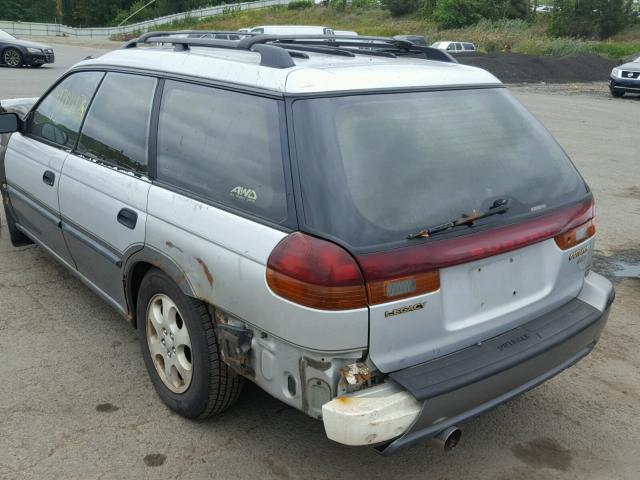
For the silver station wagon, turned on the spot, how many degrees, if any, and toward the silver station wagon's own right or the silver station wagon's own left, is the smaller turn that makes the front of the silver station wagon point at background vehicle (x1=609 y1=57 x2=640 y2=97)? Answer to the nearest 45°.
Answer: approximately 90° to the silver station wagon's own right

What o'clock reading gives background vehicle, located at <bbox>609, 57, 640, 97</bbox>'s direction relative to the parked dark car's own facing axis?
The background vehicle is roughly at 11 o'clock from the parked dark car.

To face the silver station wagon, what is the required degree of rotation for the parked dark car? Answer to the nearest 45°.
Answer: approximately 45° to its right

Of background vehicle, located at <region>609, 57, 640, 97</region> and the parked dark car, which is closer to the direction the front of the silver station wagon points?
the parked dark car

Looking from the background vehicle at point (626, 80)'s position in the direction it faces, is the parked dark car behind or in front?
in front

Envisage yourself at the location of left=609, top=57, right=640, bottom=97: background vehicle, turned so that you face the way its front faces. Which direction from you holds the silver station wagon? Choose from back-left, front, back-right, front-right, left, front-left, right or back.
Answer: front-left

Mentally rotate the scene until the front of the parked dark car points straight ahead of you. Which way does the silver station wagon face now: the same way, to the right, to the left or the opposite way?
the opposite way

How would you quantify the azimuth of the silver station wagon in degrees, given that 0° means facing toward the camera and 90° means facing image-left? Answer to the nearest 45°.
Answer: approximately 135°

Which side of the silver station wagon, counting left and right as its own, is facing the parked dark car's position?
front

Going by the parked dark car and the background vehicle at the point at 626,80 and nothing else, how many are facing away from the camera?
0

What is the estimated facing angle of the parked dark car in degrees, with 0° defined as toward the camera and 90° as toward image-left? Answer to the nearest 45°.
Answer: approximately 315°

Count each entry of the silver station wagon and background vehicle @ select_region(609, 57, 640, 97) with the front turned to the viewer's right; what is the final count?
0
